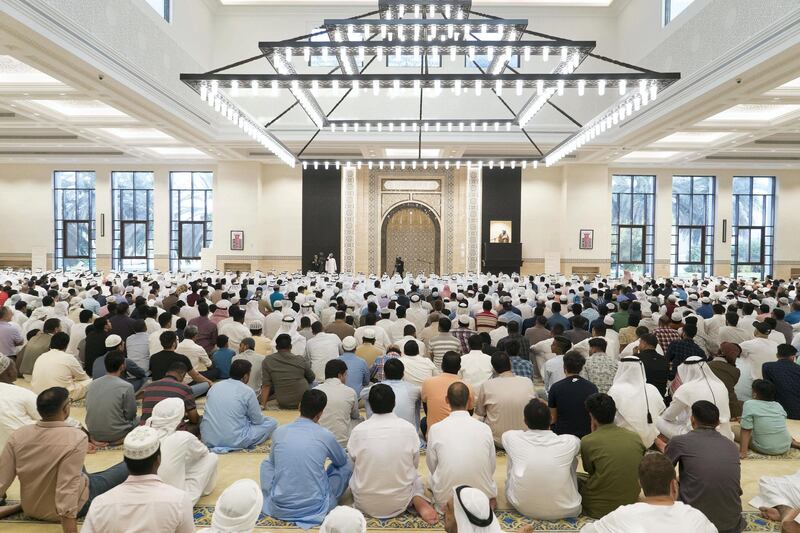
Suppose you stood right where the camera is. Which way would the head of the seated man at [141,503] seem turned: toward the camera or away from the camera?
away from the camera

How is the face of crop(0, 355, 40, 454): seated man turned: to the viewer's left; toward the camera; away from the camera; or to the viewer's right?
away from the camera

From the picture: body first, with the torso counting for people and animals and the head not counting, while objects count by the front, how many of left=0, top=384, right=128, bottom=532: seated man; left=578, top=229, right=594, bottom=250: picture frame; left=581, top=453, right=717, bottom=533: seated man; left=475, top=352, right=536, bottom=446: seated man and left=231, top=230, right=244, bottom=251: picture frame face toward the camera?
2

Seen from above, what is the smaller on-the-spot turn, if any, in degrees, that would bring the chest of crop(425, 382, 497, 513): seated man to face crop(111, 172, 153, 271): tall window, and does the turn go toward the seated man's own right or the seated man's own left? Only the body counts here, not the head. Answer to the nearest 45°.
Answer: approximately 45° to the seated man's own left

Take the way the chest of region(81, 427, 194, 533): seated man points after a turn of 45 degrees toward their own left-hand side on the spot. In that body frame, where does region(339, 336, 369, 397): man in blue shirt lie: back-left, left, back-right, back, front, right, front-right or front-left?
right

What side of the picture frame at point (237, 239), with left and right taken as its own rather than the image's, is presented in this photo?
front

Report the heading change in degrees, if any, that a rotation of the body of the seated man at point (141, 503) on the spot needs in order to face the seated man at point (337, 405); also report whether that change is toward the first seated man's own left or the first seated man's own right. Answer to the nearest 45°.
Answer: approximately 45° to the first seated man's own right

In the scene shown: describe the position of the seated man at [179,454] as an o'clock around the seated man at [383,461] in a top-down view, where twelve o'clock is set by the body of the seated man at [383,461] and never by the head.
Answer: the seated man at [179,454] is roughly at 9 o'clock from the seated man at [383,461].

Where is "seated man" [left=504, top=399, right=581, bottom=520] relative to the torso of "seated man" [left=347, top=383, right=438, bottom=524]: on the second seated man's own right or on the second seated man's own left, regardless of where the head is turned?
on the second seated man's own right

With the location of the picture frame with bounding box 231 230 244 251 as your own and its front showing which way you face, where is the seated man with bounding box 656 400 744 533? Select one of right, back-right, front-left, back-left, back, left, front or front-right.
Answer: front

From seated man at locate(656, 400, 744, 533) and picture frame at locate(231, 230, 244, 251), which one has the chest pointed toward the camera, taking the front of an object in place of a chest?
the picture frame

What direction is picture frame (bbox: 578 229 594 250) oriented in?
toward the camera

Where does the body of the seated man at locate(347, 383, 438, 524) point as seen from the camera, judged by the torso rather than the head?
away from the camera

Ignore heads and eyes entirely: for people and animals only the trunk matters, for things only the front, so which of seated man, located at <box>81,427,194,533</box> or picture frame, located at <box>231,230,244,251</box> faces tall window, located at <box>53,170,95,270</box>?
the seated man

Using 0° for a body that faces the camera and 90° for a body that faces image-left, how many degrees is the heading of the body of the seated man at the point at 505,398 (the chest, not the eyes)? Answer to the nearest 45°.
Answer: approximately 180°

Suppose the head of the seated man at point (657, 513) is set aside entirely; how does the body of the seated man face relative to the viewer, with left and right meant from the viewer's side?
facing away from the viewer

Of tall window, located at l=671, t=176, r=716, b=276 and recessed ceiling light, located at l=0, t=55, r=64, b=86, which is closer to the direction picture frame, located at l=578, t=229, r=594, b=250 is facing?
the recessed ceiling light

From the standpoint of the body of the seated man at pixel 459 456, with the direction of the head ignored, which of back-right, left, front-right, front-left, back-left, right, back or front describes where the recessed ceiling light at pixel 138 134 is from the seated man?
front-left

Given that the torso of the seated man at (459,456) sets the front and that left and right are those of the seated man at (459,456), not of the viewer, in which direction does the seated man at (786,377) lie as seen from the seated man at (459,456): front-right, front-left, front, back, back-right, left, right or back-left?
front-right

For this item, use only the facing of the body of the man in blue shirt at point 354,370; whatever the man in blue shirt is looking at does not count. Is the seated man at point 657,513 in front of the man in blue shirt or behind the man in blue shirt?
behind

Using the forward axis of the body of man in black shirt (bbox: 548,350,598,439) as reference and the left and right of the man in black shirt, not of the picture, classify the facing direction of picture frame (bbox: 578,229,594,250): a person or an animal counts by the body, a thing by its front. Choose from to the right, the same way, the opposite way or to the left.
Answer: the opposite way

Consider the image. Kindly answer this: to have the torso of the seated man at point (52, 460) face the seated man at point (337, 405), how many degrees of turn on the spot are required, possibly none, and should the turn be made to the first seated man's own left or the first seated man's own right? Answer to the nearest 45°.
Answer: approximately 45° to the first seated man's own right

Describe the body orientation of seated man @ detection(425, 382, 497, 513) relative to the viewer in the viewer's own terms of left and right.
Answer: facing away from the viewer

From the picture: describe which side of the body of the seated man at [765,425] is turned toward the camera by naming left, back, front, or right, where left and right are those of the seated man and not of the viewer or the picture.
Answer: back

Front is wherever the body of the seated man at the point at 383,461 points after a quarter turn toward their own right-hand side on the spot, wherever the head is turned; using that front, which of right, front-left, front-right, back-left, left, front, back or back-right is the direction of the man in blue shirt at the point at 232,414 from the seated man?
back-left

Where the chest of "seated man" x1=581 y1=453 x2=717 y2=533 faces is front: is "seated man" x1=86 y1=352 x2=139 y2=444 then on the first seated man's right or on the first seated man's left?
on the first seated man's left
